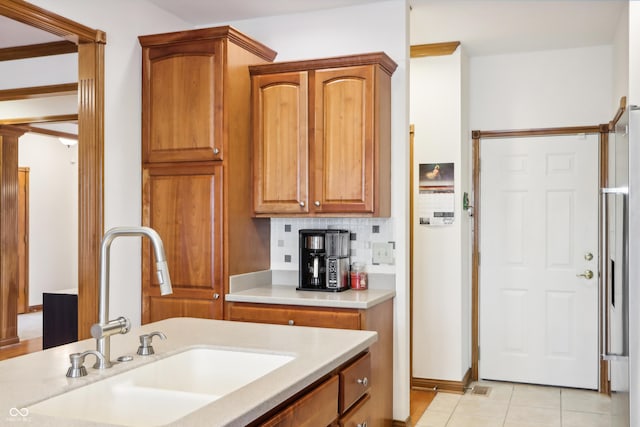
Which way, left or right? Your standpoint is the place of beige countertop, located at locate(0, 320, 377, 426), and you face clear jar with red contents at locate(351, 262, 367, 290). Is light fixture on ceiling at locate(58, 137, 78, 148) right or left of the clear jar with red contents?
left

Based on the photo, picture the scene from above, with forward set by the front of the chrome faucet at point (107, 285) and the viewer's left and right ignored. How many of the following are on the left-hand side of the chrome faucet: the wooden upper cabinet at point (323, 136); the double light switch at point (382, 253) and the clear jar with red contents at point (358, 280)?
3

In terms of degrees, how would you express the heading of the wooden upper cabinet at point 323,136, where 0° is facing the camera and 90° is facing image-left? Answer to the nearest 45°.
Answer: approximately 0°

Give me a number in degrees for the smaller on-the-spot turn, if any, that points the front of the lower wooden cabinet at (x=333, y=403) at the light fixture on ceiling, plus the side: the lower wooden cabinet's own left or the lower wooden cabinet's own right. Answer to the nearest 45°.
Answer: approximately 180°

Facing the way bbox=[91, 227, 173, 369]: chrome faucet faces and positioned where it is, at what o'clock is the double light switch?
The double light switch is roughly at 9 o'clock from the chrome faucet.

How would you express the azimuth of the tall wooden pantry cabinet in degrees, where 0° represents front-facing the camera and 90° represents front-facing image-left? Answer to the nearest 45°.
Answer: approximately 45°

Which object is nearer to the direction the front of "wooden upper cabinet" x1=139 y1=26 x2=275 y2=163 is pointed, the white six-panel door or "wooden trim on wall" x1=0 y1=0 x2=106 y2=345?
the wooden trim on wall
